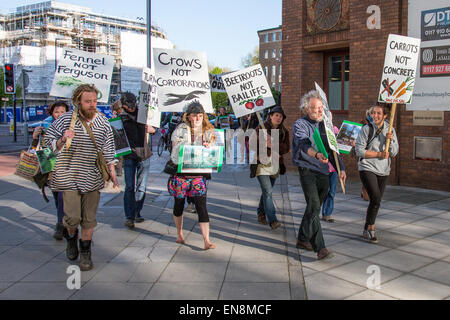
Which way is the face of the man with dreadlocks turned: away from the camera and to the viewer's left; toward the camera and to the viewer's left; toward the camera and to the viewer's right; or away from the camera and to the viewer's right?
toward the camera and to the viewer's right

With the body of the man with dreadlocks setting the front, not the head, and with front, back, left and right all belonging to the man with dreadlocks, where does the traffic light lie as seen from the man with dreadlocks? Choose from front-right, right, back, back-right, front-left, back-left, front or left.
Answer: back

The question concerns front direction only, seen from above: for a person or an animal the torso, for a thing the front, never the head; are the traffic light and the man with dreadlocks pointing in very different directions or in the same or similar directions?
same or similar directions

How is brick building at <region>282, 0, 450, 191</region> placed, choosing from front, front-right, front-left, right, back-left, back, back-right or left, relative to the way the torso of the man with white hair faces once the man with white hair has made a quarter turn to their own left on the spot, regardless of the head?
front-left

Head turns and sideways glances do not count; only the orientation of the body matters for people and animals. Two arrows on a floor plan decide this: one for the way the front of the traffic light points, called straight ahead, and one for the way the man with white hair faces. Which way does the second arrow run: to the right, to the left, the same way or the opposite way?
the same way

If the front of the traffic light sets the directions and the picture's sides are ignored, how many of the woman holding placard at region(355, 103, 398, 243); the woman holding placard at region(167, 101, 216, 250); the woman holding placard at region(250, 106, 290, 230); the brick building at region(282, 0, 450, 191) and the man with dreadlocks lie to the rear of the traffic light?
0

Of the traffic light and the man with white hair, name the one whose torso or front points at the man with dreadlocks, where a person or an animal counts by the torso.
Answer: the traffic light

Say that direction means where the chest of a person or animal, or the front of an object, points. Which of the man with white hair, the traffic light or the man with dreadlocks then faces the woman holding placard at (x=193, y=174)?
the traffic light

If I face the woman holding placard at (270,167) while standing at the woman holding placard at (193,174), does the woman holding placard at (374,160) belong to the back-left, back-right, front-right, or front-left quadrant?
front-right

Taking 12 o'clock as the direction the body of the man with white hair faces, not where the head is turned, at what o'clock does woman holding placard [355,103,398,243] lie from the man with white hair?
The woman holding placard is roughly at 9 o'clock from the man with white hair.

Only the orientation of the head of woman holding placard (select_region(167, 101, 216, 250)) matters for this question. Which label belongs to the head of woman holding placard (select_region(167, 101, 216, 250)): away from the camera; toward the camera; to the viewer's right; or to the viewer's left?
toward the camera

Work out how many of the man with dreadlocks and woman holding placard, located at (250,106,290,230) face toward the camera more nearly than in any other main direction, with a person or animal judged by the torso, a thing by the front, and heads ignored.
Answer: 2

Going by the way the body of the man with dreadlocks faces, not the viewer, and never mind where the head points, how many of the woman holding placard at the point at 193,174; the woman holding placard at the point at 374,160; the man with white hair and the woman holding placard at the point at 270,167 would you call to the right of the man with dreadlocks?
0

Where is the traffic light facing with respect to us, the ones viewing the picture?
facing the viewer

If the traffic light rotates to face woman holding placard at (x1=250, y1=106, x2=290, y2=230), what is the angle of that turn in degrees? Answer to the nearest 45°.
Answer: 0° — it already faces them

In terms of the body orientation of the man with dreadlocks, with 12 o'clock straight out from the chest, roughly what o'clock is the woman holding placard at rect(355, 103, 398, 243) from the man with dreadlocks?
The woman holding placard is roughly at 9 o'clock from the man with dreadlocks.

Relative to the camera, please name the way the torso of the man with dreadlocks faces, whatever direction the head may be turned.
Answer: toward the camera
